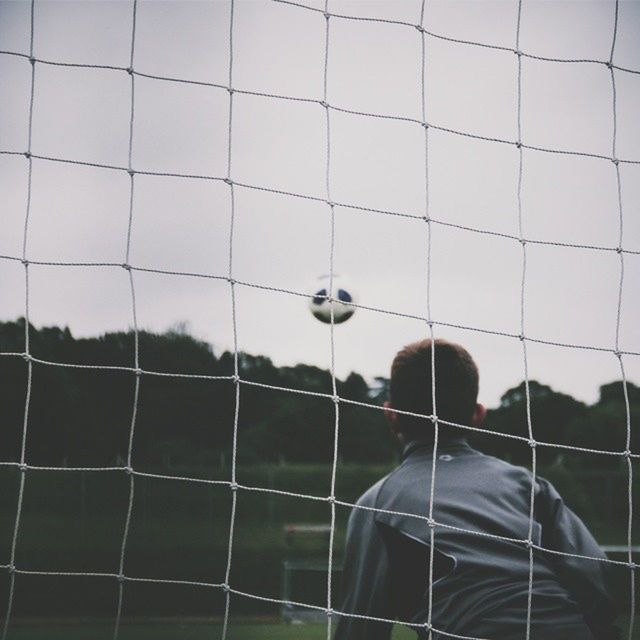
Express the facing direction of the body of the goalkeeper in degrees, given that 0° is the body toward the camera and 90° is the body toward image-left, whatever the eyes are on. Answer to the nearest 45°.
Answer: approximately 180°

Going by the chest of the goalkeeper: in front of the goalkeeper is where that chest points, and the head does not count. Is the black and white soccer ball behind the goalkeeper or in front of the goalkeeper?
in front
